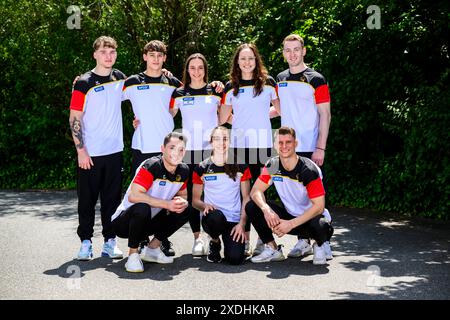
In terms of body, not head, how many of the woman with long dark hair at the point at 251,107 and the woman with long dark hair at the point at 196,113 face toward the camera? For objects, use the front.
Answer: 2

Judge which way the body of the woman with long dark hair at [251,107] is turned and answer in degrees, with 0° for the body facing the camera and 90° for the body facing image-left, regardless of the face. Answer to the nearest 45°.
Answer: approximately 0°

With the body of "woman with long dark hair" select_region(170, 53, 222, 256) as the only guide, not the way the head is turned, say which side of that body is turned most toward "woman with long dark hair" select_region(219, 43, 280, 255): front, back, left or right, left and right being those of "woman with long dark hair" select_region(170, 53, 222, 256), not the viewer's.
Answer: left
